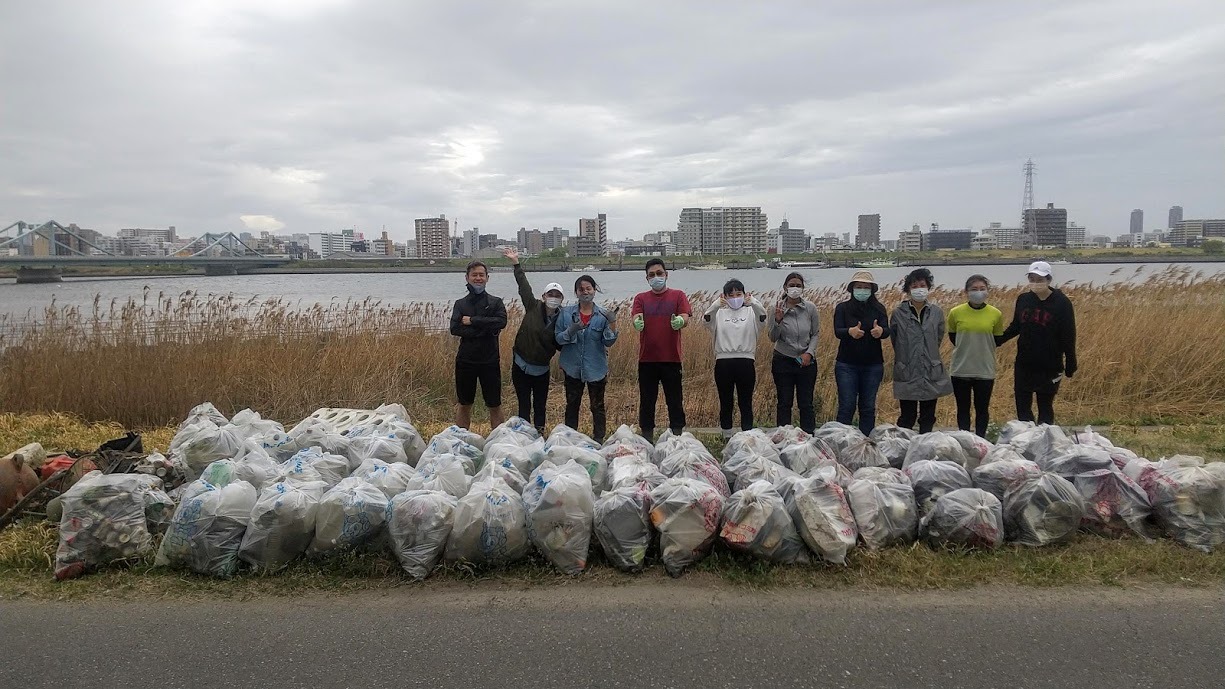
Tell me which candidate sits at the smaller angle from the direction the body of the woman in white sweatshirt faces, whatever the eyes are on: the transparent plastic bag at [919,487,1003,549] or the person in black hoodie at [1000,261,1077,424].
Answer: the transparent plastic bag

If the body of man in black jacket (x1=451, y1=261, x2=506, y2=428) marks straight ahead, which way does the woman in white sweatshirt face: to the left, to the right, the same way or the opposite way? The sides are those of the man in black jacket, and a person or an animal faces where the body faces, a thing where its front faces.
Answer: the same way

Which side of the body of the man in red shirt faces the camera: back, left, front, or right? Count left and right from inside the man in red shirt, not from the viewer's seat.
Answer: front

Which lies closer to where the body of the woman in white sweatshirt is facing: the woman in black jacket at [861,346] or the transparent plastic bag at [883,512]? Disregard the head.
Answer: the transparent plastic bag

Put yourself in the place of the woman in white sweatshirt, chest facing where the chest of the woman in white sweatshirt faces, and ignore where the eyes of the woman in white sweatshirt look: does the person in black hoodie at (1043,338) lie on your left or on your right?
on your left

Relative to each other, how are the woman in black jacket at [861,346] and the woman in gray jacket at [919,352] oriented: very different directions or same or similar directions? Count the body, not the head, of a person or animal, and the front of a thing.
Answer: same or similar directions

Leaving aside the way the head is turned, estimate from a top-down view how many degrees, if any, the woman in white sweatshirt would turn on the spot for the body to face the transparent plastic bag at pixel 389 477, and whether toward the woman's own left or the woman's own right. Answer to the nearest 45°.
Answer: approximately 45° to the woman's own right

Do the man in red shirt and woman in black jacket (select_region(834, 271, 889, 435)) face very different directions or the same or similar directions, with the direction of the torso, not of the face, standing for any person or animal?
same or similar directions

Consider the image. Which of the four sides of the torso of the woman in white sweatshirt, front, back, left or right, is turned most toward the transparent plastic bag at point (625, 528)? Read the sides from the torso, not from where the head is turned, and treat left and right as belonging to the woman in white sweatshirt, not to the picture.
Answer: front

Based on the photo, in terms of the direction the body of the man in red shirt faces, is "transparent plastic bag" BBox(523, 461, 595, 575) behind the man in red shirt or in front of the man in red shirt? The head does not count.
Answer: in front

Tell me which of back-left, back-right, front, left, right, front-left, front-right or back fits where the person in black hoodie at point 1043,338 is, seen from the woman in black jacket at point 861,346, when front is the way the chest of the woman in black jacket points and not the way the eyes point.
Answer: left

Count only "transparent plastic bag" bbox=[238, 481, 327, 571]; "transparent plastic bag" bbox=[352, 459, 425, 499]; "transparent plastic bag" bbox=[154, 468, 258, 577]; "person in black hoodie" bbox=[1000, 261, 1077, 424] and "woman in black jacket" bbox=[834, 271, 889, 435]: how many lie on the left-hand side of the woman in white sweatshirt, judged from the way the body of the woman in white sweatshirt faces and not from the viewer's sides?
2

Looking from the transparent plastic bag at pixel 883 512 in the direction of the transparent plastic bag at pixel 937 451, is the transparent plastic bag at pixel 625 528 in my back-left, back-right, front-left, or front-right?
back-left

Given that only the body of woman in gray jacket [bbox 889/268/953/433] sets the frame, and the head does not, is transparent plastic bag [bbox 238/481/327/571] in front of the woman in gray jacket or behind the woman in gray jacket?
in front

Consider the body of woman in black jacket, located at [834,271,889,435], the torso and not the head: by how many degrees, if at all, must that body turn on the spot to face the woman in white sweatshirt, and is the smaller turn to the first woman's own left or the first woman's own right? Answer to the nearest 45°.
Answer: approximately 90° to the first woman's own right

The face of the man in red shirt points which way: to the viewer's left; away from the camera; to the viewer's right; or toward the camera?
toward the camera

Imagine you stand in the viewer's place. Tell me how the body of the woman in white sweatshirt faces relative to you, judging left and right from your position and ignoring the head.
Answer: facing the viewer

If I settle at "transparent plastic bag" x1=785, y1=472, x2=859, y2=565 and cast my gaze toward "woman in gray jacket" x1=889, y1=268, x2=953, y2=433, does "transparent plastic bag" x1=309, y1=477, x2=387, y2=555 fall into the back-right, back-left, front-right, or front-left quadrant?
back-left
